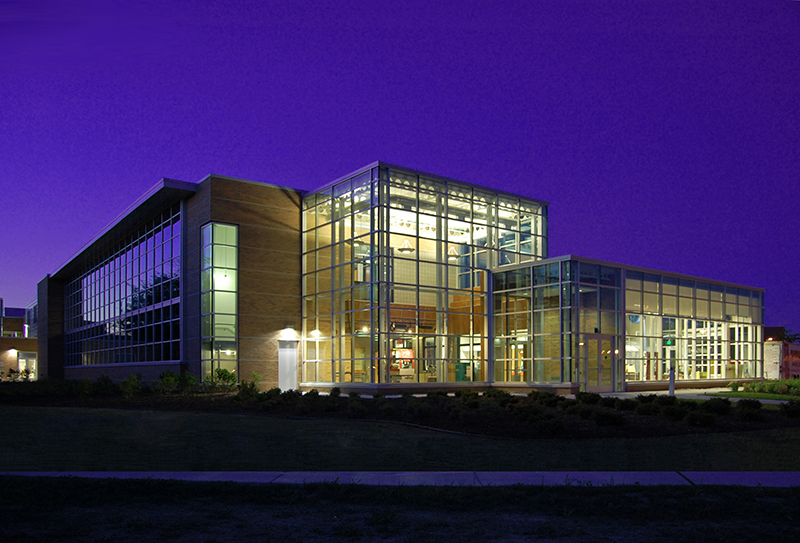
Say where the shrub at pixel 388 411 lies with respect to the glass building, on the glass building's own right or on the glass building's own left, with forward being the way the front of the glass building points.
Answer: on the glass building's own right

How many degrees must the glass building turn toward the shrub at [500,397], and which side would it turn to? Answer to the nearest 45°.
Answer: approximately 45° to its right

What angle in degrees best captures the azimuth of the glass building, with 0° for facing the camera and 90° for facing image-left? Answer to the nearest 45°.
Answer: approximately 315°

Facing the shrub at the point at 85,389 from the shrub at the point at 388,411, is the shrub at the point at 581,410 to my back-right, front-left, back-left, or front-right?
back-right

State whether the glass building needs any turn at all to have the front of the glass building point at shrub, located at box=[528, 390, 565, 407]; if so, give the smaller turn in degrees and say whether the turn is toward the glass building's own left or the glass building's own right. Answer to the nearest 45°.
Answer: approximately 45° to the glass building's own right

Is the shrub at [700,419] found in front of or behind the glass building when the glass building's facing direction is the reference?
in front

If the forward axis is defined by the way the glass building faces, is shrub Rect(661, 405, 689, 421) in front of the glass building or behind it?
in front
